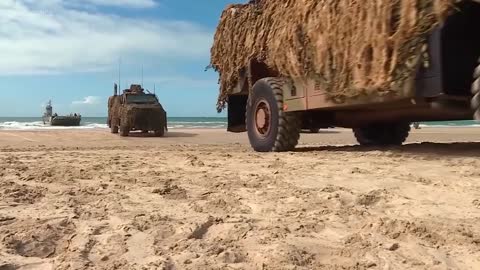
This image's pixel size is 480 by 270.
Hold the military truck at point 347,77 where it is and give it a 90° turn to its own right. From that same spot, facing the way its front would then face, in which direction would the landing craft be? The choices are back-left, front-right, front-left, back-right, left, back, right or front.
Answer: right

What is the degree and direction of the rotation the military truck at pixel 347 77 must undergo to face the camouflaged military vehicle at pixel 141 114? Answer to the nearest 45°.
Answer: approximately 180°

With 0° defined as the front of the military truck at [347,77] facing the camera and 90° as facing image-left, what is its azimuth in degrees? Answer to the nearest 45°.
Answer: approximately 315°
